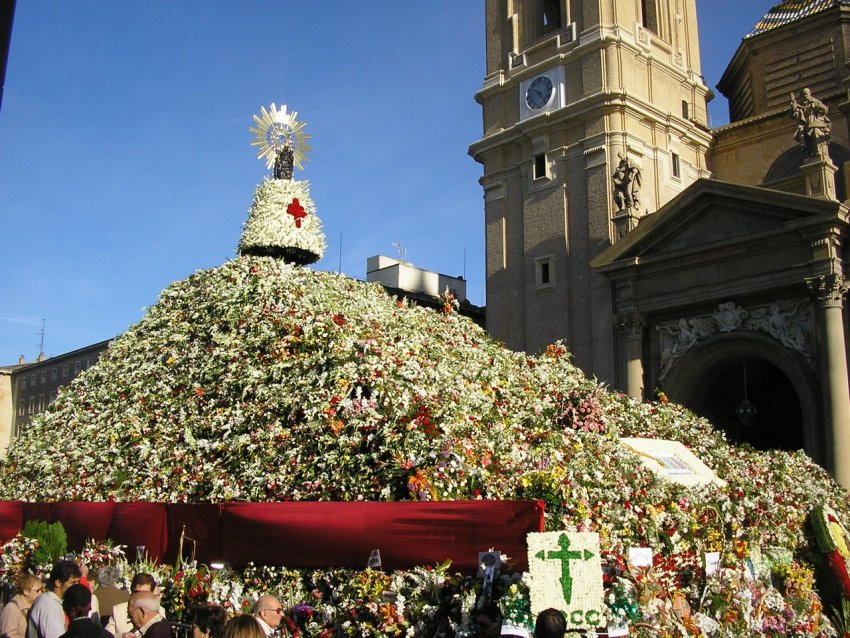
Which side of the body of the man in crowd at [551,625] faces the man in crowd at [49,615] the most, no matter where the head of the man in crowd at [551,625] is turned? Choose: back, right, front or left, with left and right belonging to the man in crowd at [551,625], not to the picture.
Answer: left

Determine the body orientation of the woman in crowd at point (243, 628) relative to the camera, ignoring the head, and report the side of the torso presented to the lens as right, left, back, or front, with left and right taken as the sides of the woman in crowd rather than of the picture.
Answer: back

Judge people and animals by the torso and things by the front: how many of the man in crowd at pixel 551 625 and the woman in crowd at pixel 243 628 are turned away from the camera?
2

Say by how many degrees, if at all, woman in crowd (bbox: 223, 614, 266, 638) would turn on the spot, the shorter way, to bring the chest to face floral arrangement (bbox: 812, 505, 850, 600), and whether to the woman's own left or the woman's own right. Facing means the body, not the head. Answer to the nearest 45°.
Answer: approximately 45° to the woman's own right

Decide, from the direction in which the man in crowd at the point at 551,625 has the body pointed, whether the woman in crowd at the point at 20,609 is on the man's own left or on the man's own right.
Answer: on the man's own left

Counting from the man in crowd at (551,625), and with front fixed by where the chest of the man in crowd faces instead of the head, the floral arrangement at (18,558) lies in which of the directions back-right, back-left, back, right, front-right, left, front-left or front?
front-left

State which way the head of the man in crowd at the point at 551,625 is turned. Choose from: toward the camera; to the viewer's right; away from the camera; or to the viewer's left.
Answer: away from the camera

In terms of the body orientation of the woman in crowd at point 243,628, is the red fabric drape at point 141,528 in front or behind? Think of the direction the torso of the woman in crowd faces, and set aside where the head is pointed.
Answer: in front

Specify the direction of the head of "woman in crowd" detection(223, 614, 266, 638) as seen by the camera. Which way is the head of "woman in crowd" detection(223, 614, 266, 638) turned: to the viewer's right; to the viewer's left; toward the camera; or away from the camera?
away from the camera

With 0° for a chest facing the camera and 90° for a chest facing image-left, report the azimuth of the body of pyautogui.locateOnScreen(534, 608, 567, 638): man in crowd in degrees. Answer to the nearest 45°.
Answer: approximately 180°

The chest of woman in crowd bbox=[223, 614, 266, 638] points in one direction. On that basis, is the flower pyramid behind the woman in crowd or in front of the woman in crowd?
in front
